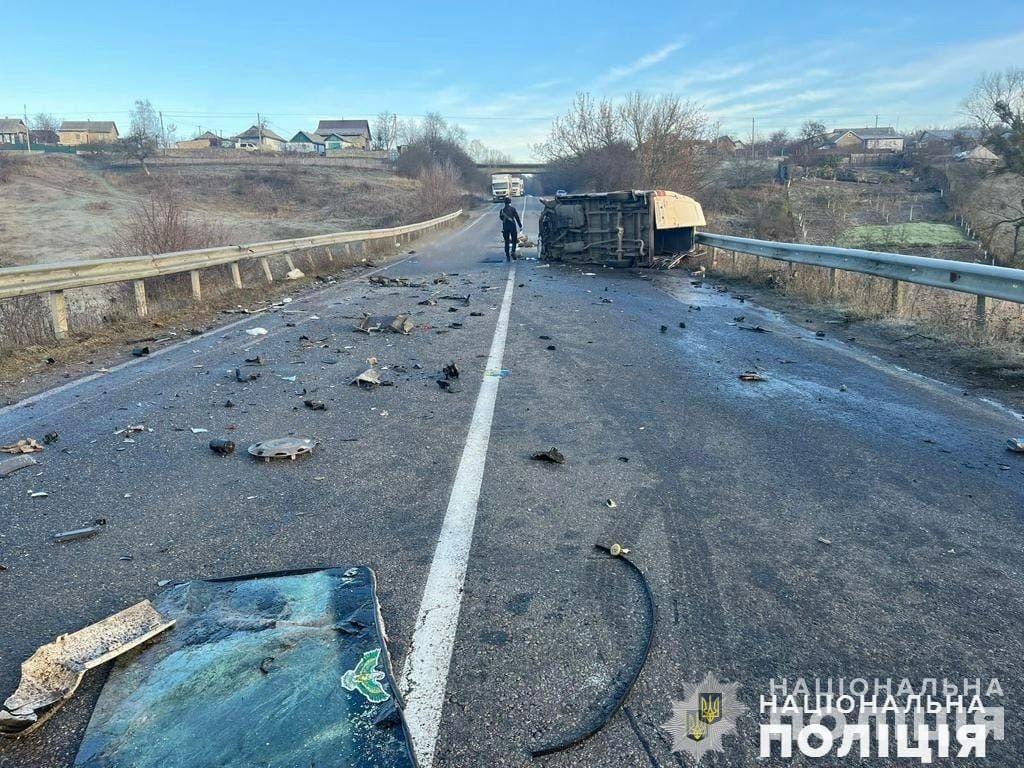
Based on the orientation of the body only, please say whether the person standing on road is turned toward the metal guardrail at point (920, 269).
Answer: no

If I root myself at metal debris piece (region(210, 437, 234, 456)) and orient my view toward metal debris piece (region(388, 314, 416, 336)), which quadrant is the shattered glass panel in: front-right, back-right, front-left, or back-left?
back-right

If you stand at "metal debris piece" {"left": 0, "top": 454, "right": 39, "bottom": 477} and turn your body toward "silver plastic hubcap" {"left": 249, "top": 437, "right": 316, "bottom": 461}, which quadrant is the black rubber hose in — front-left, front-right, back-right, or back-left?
front-right
